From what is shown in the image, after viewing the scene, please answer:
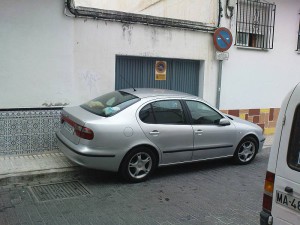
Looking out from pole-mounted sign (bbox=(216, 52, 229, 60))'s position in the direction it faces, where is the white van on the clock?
The white van is roughly at 12 o'clock from the pole-mounted sign.

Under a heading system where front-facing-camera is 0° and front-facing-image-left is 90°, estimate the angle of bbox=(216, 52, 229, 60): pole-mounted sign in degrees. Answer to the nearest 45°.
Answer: approximately 0°

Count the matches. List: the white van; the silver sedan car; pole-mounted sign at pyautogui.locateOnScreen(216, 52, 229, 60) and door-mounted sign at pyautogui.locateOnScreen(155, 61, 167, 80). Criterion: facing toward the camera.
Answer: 2

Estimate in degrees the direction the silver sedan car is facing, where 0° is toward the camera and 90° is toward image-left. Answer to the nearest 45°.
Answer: approximately 225°

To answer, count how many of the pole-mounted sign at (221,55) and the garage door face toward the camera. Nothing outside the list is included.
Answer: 2

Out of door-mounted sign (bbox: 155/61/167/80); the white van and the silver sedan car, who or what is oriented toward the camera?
the door-mounted sign

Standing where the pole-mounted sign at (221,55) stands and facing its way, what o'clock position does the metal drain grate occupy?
The metal drain grate is roughly at 1 o'clock from the pole-mounted sign.

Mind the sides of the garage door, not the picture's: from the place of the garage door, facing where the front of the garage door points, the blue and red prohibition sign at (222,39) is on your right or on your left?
on your left

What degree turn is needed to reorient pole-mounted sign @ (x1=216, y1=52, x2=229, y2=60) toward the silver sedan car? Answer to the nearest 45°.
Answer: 0° — it already faces it

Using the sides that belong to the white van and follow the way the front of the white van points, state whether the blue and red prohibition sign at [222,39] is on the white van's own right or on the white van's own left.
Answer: on the white van's own left

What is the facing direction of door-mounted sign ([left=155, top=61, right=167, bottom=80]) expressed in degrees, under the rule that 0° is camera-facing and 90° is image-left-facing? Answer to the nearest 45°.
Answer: approximately 0°
